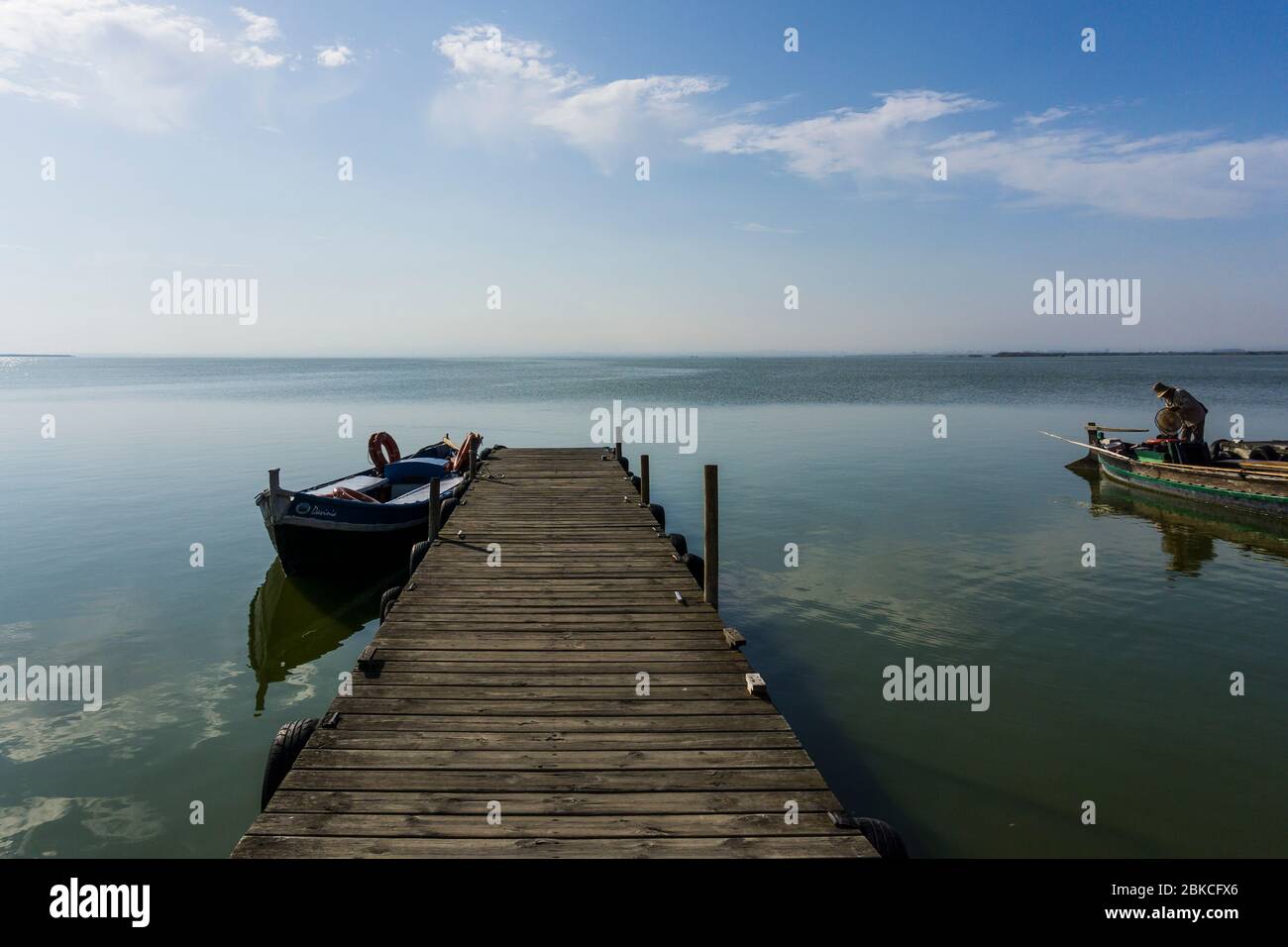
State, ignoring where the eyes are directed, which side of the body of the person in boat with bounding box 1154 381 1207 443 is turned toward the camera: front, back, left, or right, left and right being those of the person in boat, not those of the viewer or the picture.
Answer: left

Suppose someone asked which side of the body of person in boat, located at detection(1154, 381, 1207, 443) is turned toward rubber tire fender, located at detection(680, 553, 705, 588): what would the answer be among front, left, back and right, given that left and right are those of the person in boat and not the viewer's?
left

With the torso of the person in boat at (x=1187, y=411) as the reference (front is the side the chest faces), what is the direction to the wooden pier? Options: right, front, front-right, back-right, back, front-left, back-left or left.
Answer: left

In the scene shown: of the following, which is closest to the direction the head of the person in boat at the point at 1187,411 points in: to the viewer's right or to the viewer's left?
to the viewer's left

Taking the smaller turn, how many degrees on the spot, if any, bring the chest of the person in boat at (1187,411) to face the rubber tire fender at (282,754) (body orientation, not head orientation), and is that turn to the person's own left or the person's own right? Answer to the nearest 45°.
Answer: approximately 90° to the person's own left

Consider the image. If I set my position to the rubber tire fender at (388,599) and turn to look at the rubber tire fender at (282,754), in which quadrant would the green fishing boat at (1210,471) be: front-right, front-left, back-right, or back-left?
back-left
